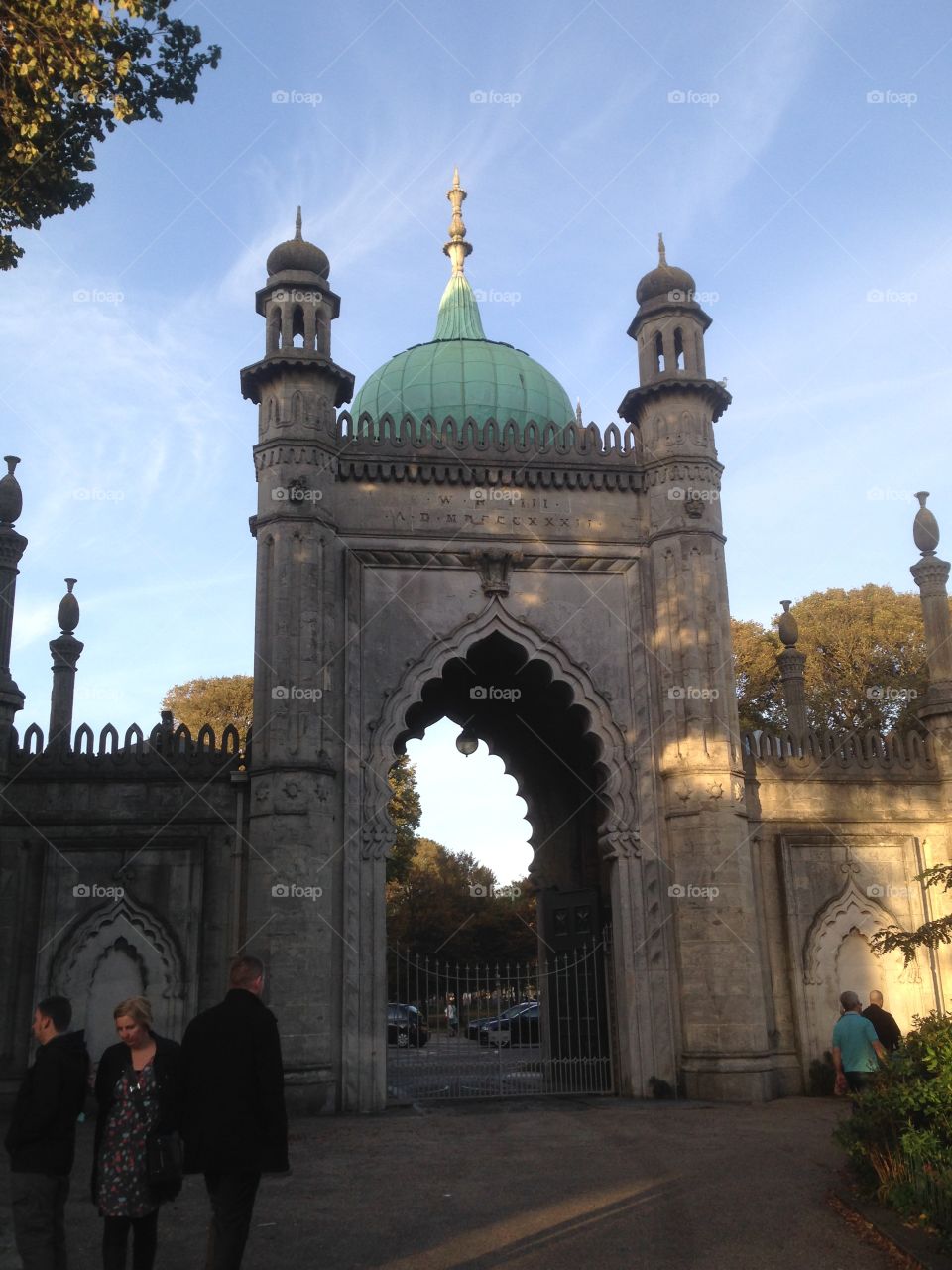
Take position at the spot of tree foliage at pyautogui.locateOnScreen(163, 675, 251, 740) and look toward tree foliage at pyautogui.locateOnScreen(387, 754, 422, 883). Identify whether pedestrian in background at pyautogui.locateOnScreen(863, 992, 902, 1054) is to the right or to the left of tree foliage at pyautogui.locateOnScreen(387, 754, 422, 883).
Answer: right

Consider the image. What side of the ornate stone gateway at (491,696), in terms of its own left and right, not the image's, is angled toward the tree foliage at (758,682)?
back

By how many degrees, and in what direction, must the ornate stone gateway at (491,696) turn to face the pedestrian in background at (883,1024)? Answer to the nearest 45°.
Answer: approximately 45° to its left

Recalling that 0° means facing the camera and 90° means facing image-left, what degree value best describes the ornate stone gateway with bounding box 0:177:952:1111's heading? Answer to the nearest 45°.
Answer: approximately 0°

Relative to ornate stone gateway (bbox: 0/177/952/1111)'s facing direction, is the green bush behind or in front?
in front

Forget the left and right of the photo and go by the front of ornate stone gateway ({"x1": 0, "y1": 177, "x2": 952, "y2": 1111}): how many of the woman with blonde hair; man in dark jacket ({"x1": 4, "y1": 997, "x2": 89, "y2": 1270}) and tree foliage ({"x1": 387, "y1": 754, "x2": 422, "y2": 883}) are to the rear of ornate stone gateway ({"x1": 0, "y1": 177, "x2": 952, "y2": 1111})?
1

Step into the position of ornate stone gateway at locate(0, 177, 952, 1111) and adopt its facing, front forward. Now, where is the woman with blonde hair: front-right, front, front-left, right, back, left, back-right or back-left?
front

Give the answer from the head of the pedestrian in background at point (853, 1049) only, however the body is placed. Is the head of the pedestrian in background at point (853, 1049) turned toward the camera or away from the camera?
away from the camera

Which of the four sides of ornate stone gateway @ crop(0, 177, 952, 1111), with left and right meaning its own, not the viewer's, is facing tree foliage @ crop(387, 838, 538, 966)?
back

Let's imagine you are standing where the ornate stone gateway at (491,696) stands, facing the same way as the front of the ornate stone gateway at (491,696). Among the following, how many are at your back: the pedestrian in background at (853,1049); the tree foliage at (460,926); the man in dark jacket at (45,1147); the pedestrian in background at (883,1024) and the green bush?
1

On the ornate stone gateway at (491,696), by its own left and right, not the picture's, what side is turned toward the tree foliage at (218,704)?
back

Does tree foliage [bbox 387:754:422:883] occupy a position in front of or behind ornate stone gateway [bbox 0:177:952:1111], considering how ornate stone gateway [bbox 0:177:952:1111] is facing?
behind

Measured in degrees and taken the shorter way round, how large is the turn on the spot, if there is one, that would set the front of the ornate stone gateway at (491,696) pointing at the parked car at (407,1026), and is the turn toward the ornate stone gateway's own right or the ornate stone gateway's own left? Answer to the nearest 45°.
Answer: approximately 180°

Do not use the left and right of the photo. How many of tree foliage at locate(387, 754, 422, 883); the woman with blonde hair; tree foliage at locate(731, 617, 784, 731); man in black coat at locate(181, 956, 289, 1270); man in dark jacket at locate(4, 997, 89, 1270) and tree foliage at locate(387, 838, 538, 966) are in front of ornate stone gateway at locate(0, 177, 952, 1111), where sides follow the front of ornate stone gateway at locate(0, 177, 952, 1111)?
3
